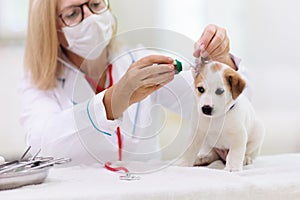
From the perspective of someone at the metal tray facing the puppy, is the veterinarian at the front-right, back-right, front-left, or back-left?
front-left

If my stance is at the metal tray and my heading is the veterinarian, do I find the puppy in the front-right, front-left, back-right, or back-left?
front-right

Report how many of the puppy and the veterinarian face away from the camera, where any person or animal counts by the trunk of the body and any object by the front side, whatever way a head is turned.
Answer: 0

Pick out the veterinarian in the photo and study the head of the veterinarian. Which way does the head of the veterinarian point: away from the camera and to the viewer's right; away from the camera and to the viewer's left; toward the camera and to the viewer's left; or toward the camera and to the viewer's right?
toward the camera and to the viewer's right

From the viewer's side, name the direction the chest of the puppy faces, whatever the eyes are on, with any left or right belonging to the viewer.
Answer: facing the viewer and to the left of the viewer

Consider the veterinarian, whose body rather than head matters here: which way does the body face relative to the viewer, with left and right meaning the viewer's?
facing the viewer and to the right of the viewer
